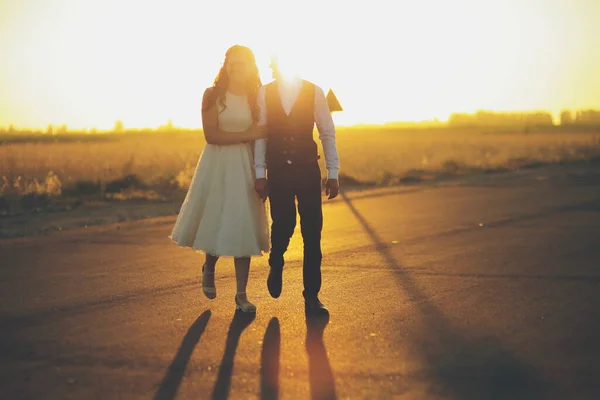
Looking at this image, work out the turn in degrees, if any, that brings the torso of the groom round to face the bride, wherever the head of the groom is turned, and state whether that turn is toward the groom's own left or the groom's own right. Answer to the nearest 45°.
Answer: approximately 90° to the groom's own right

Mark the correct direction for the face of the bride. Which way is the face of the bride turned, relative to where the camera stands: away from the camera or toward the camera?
toward the camera

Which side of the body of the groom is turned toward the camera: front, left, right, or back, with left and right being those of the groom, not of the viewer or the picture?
front
